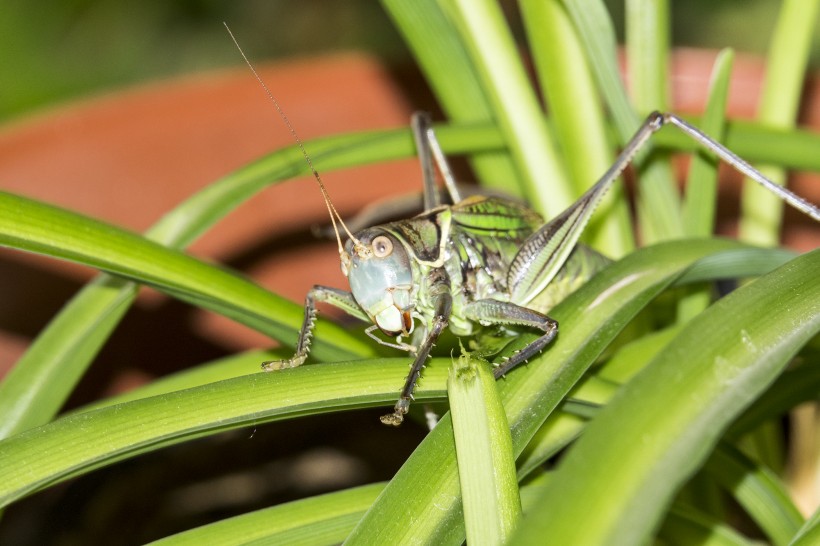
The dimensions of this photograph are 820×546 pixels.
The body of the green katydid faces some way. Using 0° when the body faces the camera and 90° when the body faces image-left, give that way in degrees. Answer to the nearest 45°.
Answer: approximately 45°
